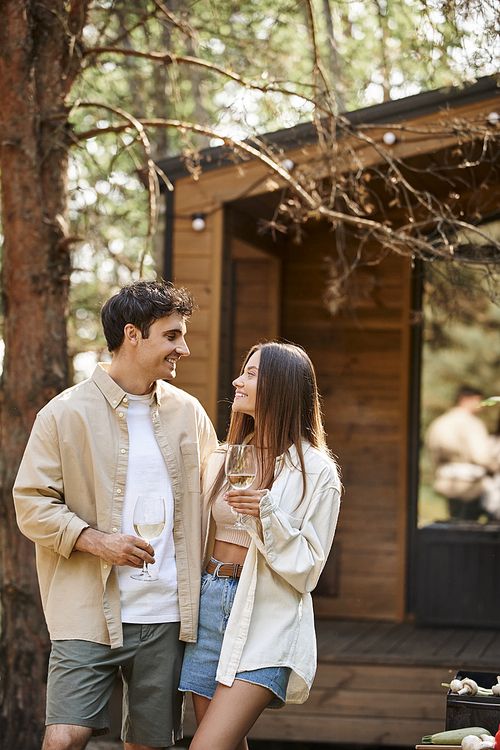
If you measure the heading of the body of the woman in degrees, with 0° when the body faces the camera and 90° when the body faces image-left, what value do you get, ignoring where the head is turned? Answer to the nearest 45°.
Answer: approximately 45°

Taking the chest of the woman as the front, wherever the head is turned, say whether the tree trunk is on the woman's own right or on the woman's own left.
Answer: on the woman's own right

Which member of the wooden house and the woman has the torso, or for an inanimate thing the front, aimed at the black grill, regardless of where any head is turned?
the wooden house

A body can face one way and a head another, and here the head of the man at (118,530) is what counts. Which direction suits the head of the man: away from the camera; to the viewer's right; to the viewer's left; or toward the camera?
to the viewer's right

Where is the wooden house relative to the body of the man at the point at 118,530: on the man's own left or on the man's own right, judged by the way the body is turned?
on the man's own left

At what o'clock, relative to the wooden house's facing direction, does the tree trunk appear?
The tree trunk is roughly at 1 o'clock from the wooden house.
